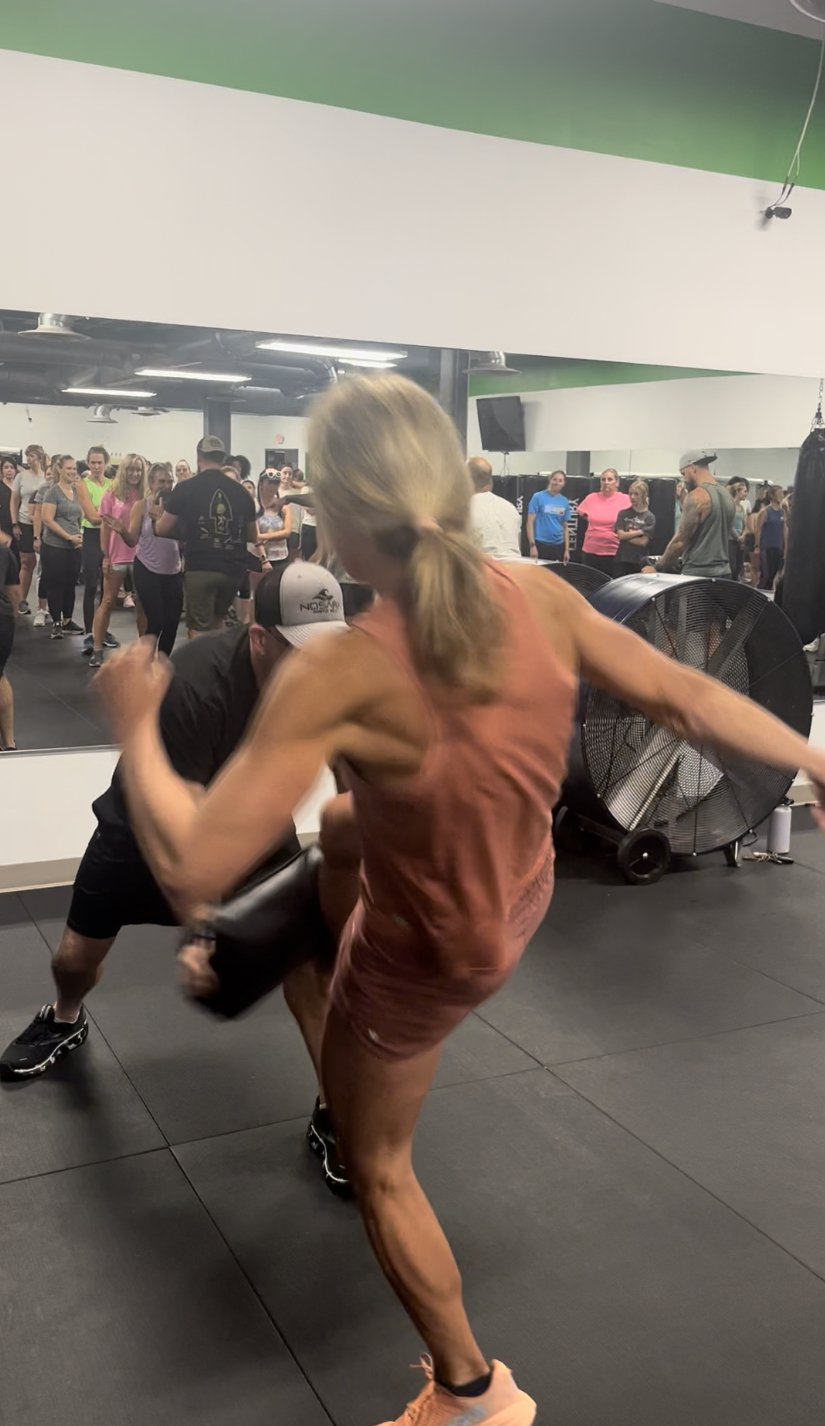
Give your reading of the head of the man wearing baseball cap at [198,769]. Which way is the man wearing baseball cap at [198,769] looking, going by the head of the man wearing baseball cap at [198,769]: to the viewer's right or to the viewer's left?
to the viewer's right

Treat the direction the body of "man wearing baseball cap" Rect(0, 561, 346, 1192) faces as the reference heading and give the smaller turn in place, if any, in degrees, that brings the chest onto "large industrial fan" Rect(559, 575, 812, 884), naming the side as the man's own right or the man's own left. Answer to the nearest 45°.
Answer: approximately 90° to the man's own left

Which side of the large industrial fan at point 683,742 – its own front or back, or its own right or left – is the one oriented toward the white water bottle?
left

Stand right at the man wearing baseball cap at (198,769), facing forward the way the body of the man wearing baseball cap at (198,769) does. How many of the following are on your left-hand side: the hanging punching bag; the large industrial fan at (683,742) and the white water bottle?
3

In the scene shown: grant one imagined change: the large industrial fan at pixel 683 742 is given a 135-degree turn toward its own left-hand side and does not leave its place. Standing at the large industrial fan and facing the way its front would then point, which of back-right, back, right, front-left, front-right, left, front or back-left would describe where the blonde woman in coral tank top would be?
back

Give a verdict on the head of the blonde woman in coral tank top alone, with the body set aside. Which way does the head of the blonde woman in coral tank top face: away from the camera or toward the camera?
away from the camera

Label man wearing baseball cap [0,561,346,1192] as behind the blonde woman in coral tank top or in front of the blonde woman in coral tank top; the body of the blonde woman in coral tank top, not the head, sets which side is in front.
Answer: in front
